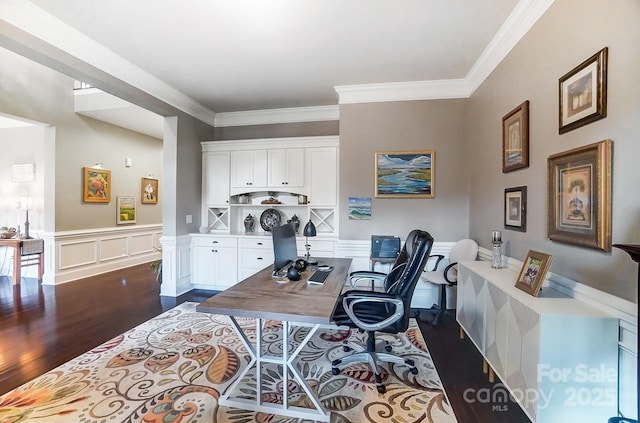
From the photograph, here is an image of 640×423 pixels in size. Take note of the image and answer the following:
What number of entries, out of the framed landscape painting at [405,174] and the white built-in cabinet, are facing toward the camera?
2

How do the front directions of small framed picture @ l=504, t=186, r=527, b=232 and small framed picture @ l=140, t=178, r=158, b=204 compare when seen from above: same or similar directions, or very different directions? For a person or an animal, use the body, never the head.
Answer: very different directions

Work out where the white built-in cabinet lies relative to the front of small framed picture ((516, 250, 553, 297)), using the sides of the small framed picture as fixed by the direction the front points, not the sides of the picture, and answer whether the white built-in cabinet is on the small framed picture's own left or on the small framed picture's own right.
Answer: on the small framed picture's own right

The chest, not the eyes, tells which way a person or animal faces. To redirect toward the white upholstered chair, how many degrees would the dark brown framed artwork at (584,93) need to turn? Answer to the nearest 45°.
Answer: approximately 90° to its right

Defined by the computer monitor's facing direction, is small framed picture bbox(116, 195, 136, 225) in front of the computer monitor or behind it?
behind

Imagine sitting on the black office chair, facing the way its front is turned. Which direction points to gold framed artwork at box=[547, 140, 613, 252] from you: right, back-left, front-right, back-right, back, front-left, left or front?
back

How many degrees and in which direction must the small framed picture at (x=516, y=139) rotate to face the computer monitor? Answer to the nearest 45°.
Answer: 0° — it already faces it

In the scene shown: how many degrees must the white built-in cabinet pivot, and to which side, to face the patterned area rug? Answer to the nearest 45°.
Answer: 0° — it already faces it
